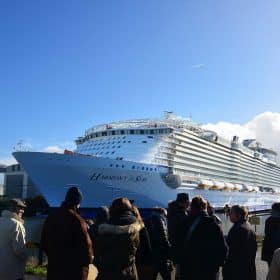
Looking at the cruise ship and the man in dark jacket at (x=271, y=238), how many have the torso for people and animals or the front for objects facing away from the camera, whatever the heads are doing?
1

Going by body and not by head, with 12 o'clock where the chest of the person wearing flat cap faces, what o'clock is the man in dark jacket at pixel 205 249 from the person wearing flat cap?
The man in dark jacket is roughly at 12 o'clock from the person wearing flat cap.

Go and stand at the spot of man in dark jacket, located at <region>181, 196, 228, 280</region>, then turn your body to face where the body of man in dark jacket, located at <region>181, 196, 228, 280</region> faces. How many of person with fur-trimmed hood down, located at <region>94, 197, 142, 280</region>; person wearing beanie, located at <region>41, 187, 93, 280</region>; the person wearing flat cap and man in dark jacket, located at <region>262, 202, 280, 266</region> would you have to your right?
1

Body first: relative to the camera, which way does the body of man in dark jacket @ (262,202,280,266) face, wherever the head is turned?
away from the camera

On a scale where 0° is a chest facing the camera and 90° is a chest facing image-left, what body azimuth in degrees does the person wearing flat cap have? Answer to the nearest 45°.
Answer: approximately 225°

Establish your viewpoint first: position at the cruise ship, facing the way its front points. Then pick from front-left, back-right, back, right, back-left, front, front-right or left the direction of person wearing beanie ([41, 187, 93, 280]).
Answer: front-left

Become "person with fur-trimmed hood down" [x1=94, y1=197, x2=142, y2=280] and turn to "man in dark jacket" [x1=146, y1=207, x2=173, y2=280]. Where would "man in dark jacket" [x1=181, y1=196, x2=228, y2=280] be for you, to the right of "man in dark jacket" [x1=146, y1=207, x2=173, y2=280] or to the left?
right

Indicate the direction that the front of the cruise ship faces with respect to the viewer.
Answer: facing the viewer and to the left of the viewer

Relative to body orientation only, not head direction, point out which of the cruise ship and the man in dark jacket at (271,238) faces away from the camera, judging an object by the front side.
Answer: the man in dark jacket

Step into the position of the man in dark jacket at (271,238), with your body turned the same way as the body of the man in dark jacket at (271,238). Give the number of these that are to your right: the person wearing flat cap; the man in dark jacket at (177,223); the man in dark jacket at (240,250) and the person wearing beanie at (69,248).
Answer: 0

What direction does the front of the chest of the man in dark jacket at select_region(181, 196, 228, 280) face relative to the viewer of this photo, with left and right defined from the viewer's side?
facing away from the viewer and to the left of the viewer

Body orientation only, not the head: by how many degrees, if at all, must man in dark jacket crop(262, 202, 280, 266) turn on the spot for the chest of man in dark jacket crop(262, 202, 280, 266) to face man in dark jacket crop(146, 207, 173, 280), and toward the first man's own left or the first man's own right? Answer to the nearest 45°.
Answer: approximately 90° to the first man's own left

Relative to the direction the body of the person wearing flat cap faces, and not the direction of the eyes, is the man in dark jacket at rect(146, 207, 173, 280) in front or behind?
in front
